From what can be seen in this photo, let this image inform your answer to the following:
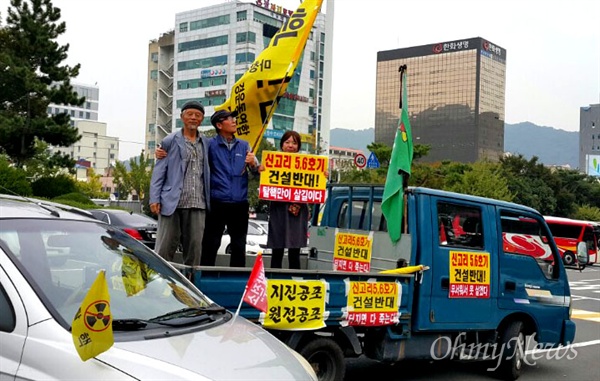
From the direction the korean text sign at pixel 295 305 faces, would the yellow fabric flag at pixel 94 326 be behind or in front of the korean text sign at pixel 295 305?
in front

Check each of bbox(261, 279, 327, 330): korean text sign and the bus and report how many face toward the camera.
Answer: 1

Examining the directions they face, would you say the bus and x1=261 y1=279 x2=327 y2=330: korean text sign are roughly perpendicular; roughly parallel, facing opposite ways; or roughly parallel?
roughly perpendicular

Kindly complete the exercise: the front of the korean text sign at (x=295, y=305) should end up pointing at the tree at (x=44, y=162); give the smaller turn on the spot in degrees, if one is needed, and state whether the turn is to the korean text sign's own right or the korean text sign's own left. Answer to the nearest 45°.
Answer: approximately 135° to the korean text sign's own right

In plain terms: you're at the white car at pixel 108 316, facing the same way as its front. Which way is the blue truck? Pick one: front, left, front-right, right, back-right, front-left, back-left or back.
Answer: left

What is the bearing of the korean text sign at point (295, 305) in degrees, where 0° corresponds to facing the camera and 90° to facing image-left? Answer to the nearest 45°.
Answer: approximately 0°

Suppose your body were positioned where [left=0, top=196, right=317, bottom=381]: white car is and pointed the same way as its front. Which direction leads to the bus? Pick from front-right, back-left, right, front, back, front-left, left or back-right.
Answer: left

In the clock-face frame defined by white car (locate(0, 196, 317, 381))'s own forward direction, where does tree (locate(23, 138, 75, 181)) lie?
The tree is roughly at 7 o'clock from the white car.
